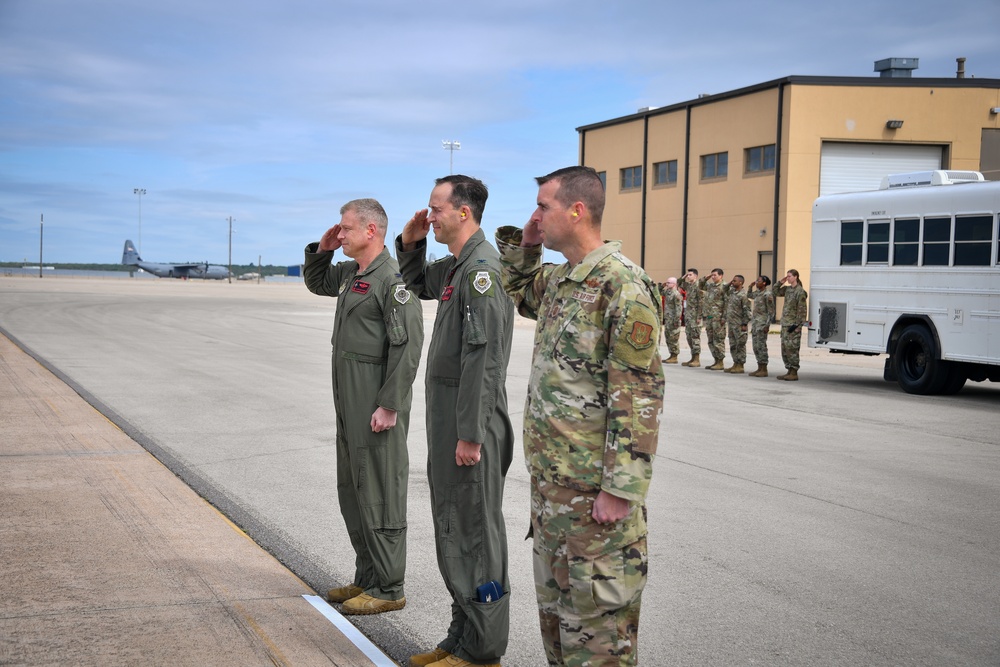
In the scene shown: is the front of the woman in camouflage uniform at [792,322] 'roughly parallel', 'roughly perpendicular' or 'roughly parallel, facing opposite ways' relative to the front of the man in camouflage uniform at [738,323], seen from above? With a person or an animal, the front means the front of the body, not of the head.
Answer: roughly parallel

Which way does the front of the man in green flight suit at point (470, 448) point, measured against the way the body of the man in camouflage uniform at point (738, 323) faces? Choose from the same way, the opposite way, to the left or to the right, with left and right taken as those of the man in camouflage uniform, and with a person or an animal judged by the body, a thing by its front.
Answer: the same way

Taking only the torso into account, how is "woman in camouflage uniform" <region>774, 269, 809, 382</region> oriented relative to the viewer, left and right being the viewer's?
facing to the left of the viewer

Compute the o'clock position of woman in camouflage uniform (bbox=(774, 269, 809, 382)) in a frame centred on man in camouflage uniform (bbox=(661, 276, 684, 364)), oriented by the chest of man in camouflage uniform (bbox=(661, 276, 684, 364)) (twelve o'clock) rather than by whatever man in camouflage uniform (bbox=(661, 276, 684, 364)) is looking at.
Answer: woman in camouflage uniform (bbox=(774, 269, 809, 382)) is roughly at 8 o'clock from man in camouflage uniform (bbox=(661, 276, 684, 364)).

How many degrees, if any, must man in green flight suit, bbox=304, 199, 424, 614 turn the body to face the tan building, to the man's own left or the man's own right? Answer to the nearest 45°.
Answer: approximately 180°

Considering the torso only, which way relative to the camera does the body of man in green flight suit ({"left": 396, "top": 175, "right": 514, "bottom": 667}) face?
to the viewer's left

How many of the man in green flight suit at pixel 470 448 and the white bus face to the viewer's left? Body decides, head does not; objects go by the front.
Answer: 1

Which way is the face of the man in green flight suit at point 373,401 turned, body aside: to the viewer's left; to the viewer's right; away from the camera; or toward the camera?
to the viewer's left

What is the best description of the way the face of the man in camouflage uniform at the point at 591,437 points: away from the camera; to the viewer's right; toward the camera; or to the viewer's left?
to the viewer's left

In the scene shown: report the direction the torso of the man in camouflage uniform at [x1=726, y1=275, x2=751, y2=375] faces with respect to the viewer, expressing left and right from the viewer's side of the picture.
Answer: facing to the left of the viewer

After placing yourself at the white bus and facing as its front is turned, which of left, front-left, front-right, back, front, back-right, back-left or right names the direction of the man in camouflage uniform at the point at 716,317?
back
